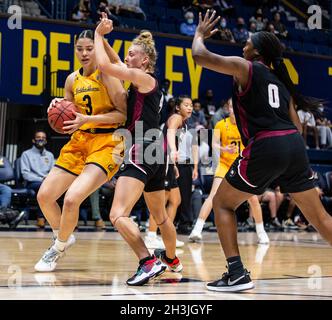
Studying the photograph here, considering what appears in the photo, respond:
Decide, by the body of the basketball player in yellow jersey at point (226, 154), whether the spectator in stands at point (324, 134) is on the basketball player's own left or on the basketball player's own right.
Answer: on the basketball player's own left

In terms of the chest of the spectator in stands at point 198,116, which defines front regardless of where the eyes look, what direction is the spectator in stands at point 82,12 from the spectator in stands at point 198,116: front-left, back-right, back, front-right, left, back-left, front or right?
right

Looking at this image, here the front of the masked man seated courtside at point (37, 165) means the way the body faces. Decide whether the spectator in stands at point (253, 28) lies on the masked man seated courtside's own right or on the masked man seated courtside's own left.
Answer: on the masked man seated courtside's own left

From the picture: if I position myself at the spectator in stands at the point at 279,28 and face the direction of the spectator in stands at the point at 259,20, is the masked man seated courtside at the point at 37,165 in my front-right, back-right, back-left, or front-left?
front-left

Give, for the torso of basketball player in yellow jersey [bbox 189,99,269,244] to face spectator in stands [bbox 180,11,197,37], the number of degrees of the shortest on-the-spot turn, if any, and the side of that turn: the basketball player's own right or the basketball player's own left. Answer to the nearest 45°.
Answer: approximately 135° to the basketball player's own left

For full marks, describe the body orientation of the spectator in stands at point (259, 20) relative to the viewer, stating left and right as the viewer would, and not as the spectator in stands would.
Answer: facing the viewer

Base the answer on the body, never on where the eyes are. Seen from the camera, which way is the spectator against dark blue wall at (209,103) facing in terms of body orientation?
toward the camera

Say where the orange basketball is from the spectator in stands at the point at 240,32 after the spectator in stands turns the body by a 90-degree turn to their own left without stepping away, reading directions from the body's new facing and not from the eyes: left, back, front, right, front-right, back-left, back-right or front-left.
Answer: right

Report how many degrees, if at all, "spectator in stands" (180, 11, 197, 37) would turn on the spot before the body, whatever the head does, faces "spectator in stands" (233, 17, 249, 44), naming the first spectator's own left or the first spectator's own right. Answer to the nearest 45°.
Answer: approximately 135° to the first spectator's own left

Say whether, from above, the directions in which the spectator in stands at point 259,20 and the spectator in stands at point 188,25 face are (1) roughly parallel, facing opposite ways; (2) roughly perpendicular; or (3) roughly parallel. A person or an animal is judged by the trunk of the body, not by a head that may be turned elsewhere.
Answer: roughly parallel

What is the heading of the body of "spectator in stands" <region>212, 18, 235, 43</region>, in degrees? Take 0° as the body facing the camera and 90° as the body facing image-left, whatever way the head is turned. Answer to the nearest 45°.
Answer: approximately 0°

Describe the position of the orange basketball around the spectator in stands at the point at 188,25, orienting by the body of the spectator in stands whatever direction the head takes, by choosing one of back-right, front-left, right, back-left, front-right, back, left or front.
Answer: front
